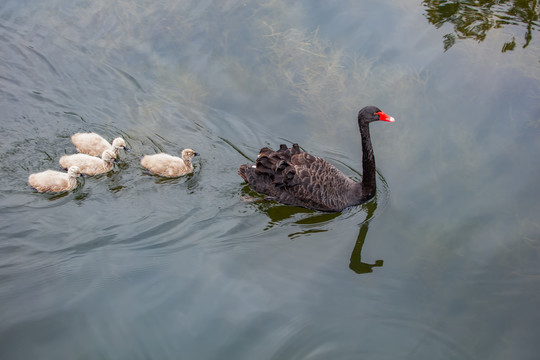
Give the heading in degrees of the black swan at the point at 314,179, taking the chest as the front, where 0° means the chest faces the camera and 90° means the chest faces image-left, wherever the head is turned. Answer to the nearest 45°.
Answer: approximately 270°
